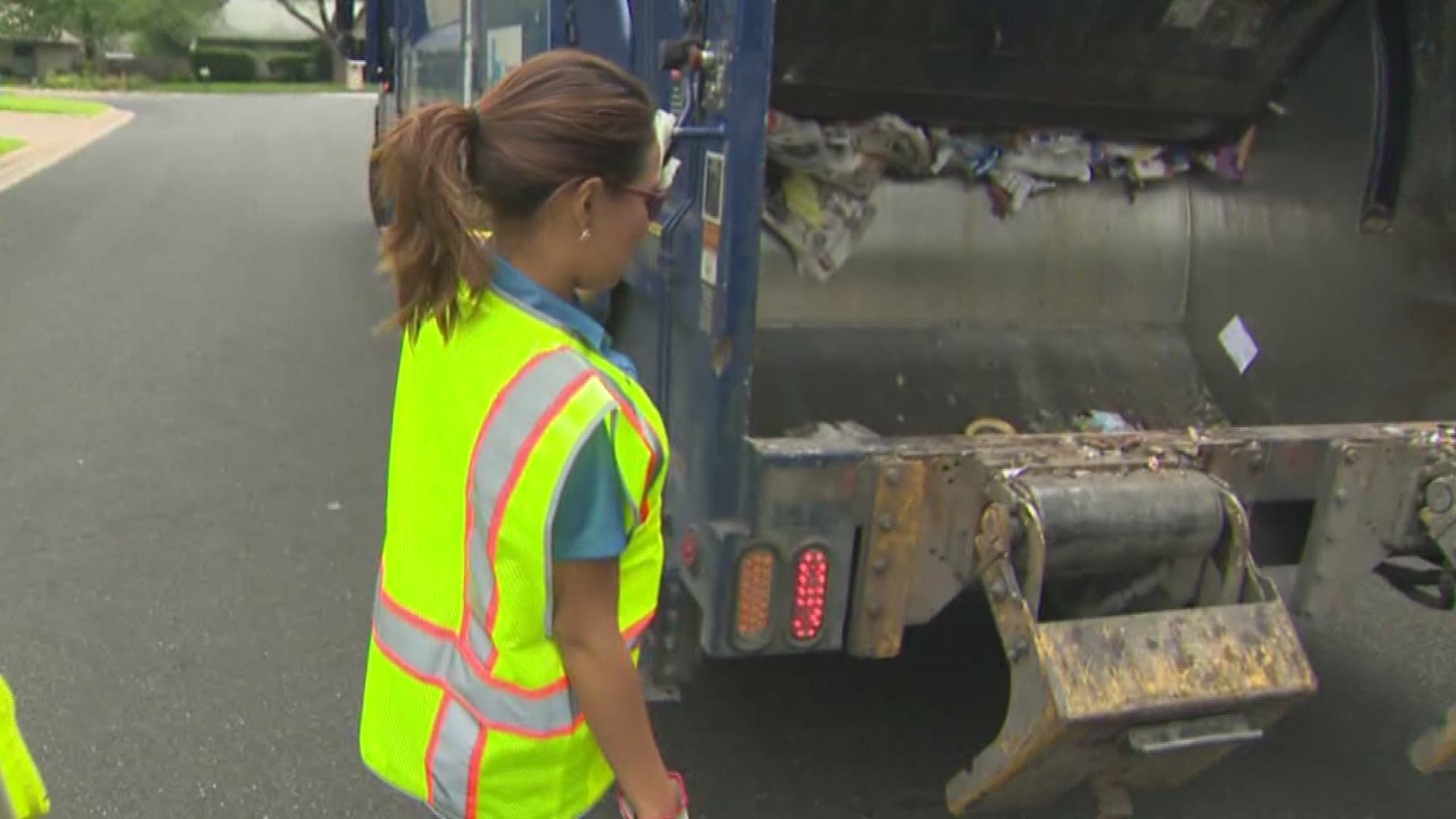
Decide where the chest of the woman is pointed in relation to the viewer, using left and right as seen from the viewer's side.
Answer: facing away from the viewer and to the right of the viewer

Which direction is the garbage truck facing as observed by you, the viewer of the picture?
facing away from the viewer and to the left of the viewer

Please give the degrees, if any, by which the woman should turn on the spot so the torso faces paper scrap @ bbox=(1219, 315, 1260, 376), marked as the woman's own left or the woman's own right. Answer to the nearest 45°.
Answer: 0° — they already face it

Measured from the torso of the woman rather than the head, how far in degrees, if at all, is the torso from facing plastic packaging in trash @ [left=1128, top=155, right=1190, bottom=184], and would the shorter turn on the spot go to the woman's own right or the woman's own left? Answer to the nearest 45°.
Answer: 0° — they already face it

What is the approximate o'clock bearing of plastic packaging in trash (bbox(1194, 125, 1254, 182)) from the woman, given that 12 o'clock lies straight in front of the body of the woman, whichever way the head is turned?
The plastic packaging in trash is roughly at 12 o'clock from the woman.

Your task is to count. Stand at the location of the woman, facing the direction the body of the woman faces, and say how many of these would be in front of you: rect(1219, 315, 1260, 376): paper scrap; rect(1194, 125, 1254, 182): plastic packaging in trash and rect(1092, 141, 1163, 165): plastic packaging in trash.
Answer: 3

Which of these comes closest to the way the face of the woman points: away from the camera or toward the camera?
away from the camera

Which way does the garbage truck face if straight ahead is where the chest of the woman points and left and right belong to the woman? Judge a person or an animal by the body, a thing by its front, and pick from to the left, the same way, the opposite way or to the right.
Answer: to the left

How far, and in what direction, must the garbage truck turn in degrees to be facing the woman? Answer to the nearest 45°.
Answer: approximately 135° to its left
